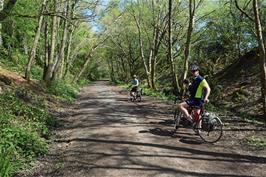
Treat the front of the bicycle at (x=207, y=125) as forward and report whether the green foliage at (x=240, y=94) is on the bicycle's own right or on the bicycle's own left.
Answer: on the bicycle's own right

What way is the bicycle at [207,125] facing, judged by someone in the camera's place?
facing away from the viewer and to the left of the viewer
